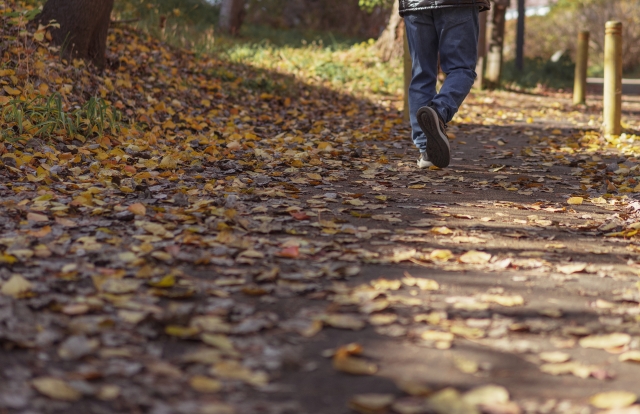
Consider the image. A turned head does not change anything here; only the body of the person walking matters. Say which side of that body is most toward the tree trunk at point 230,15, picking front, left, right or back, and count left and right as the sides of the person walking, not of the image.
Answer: front

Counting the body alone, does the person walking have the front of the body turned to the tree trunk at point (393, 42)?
yes

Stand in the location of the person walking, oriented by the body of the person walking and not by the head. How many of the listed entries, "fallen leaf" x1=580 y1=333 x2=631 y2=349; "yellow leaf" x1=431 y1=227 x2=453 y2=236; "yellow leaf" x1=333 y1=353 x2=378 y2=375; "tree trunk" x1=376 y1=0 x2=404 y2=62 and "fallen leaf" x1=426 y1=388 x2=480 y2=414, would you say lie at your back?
4

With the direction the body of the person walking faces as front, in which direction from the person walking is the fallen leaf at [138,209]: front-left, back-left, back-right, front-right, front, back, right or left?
back-left

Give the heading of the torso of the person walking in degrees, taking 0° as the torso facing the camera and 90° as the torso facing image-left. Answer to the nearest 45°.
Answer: approximately 180°

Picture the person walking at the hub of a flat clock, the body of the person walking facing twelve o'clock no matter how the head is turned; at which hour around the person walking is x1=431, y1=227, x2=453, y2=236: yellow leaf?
The yellow leaf is roughly at 6 o'clock from the person walking.

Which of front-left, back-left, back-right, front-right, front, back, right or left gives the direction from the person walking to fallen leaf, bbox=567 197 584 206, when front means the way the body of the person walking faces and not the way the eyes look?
back-right

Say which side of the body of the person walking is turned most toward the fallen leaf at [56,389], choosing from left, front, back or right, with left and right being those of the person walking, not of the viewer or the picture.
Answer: back

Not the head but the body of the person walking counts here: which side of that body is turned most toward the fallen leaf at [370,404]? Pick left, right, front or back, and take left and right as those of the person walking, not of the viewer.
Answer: back

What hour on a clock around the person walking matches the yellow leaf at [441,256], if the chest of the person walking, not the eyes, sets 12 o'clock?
The yellow leaf is roughly at 6 o'clock from the person walking.

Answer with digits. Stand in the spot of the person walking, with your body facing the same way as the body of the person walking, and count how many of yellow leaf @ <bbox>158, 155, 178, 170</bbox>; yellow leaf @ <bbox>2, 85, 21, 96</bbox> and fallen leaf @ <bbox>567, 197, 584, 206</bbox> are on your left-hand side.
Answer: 2

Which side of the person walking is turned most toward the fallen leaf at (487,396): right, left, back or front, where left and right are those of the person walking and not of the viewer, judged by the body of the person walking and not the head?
back

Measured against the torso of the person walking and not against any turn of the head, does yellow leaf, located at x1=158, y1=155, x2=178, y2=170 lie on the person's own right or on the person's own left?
on the person's own left

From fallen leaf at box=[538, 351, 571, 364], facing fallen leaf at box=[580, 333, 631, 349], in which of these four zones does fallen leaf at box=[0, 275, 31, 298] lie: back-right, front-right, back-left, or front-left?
back-left

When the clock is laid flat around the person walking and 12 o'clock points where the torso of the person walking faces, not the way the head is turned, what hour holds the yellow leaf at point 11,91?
The yellow leaf is roughly at 9 o'clock from the person walking.

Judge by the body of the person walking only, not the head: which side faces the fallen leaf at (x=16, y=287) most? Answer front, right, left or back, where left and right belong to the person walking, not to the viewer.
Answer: back

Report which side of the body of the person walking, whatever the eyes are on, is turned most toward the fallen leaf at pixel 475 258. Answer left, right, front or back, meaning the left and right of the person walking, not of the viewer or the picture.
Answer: back

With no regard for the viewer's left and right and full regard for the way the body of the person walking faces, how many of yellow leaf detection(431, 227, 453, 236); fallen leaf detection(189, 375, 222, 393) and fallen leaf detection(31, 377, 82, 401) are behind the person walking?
3
